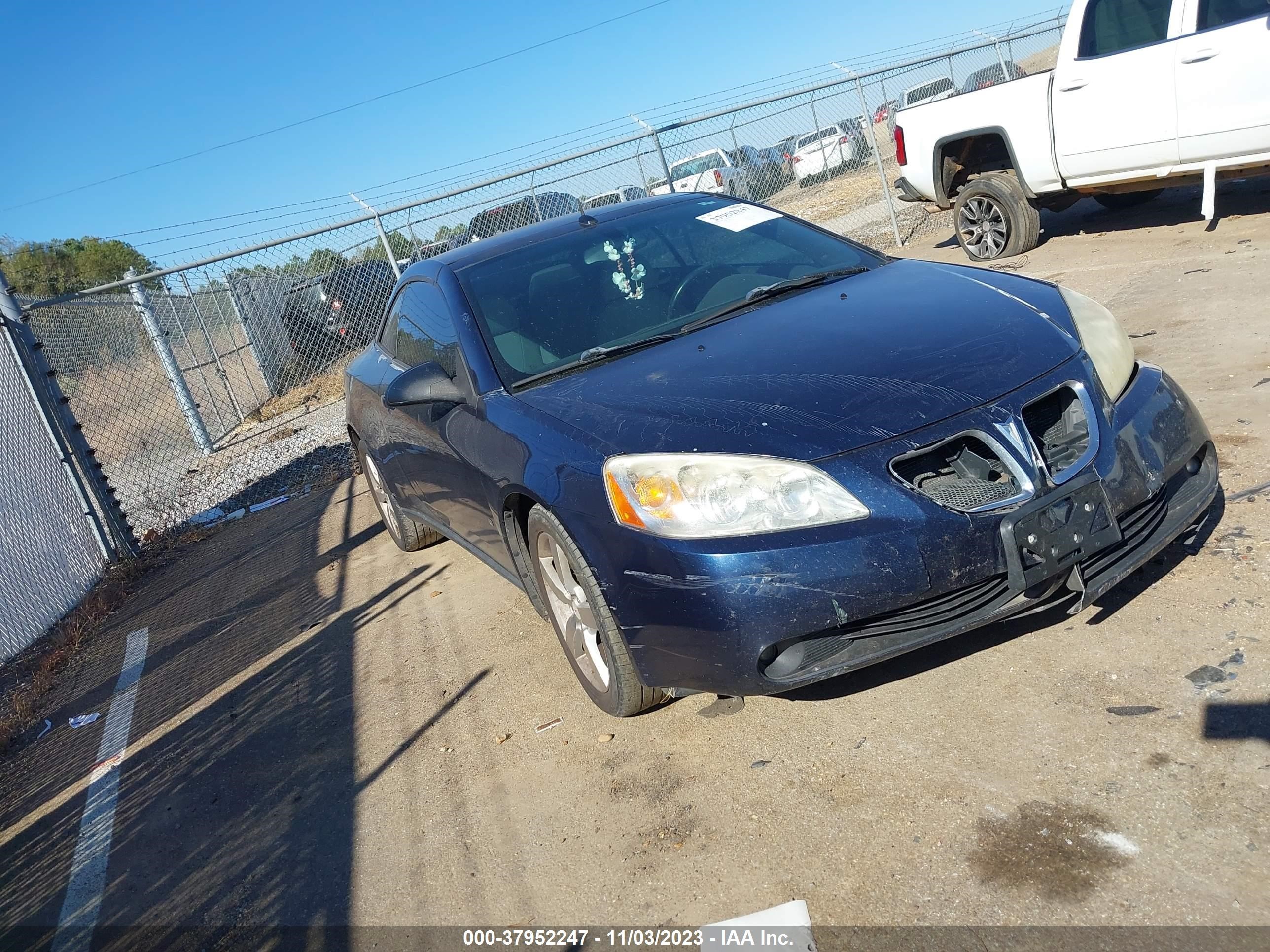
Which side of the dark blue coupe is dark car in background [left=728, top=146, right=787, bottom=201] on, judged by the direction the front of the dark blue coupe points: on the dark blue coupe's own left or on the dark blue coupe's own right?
on the dark blue coupe's own left

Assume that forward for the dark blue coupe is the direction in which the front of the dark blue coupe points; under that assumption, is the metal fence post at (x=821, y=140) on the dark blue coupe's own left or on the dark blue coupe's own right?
on the dark blue coupe's own left

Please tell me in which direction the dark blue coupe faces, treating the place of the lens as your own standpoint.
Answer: facing the viewer and to the right of the viewer

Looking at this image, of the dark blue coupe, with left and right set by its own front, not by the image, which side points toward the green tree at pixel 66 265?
back

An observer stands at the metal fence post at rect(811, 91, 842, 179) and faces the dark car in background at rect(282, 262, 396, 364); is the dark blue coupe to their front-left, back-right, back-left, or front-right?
front-left

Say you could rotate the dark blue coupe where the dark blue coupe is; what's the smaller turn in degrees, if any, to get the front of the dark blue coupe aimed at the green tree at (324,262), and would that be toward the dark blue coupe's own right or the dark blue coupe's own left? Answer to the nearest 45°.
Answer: approximately 180°

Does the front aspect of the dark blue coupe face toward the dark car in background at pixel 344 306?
no

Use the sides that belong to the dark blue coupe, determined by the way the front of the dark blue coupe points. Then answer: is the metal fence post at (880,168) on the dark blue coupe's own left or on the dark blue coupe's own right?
on the dark blue coupe's own left

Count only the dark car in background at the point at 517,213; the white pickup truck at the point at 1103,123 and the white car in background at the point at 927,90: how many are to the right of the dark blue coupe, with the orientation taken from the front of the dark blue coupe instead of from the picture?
0

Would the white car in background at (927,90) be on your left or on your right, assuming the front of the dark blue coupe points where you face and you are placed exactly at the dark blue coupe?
on your left

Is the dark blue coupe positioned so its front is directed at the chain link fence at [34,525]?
no

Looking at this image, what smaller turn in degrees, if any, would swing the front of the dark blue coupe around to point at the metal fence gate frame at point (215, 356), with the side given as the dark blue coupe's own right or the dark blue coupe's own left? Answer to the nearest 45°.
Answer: approximately 180°

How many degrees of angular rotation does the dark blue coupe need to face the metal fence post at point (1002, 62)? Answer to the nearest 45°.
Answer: approximately 135° to its left

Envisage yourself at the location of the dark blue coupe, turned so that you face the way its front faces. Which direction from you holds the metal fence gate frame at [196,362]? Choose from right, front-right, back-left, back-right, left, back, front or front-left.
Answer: back

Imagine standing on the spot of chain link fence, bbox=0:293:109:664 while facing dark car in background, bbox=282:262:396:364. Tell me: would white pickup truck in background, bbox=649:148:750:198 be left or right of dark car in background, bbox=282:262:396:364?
right
